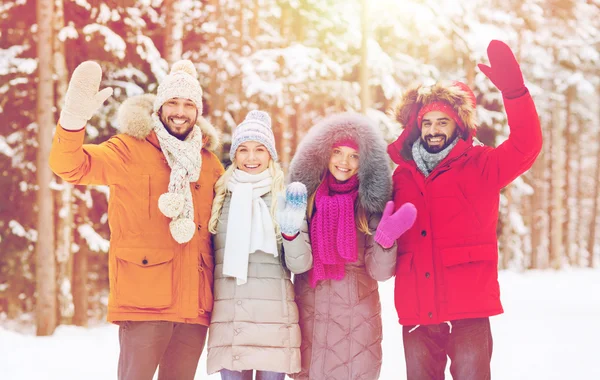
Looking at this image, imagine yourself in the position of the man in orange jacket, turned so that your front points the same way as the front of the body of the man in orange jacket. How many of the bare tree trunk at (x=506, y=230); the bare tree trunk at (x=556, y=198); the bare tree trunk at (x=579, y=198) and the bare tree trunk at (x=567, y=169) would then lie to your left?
4

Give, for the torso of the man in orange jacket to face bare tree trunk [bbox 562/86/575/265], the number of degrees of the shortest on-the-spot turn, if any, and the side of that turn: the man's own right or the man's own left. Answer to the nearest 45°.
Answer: approximately 90° to the man's own left

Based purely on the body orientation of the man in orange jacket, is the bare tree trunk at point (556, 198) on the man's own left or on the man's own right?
on the man's own left

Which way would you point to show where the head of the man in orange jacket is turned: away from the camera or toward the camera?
toward the camera

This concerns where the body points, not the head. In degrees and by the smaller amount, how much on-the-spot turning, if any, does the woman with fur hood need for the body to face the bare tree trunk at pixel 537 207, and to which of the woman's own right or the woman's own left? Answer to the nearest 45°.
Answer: approximately 180°

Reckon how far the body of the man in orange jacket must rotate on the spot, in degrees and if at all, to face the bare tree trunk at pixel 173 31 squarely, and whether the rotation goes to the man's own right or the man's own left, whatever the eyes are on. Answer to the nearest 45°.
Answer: approximately 135° to the man's own left

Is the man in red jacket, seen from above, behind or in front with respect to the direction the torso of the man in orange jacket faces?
in front

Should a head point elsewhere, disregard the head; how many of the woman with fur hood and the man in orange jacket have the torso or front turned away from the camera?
0

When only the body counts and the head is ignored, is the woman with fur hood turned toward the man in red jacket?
no

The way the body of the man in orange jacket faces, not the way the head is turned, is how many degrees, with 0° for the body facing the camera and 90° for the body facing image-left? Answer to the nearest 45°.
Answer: approximately 315°

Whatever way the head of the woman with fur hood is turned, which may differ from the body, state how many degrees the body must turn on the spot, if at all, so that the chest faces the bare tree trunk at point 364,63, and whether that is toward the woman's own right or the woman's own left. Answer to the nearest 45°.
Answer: approximately 180°

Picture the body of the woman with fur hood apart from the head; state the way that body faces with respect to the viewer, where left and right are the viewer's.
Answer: facing the viewer

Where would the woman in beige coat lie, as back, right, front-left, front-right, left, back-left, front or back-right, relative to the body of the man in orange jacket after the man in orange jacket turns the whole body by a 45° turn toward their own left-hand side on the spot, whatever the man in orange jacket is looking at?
front

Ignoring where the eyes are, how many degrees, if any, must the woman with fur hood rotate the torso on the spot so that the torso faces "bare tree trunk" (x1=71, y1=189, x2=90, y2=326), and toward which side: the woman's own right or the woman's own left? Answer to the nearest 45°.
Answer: approximately 135° to the woman's own right

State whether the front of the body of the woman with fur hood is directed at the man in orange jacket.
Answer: no

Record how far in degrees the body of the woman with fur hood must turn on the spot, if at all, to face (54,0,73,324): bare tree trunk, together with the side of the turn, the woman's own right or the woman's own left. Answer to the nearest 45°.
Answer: approximately 135° to the woman's own right

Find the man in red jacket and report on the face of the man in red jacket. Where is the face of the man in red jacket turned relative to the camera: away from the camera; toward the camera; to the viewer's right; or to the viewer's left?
toward the camera

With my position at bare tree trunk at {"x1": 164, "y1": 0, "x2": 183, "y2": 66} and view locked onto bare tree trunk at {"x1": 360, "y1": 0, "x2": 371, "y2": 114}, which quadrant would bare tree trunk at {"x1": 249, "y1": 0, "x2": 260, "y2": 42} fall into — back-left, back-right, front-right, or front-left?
front-left
